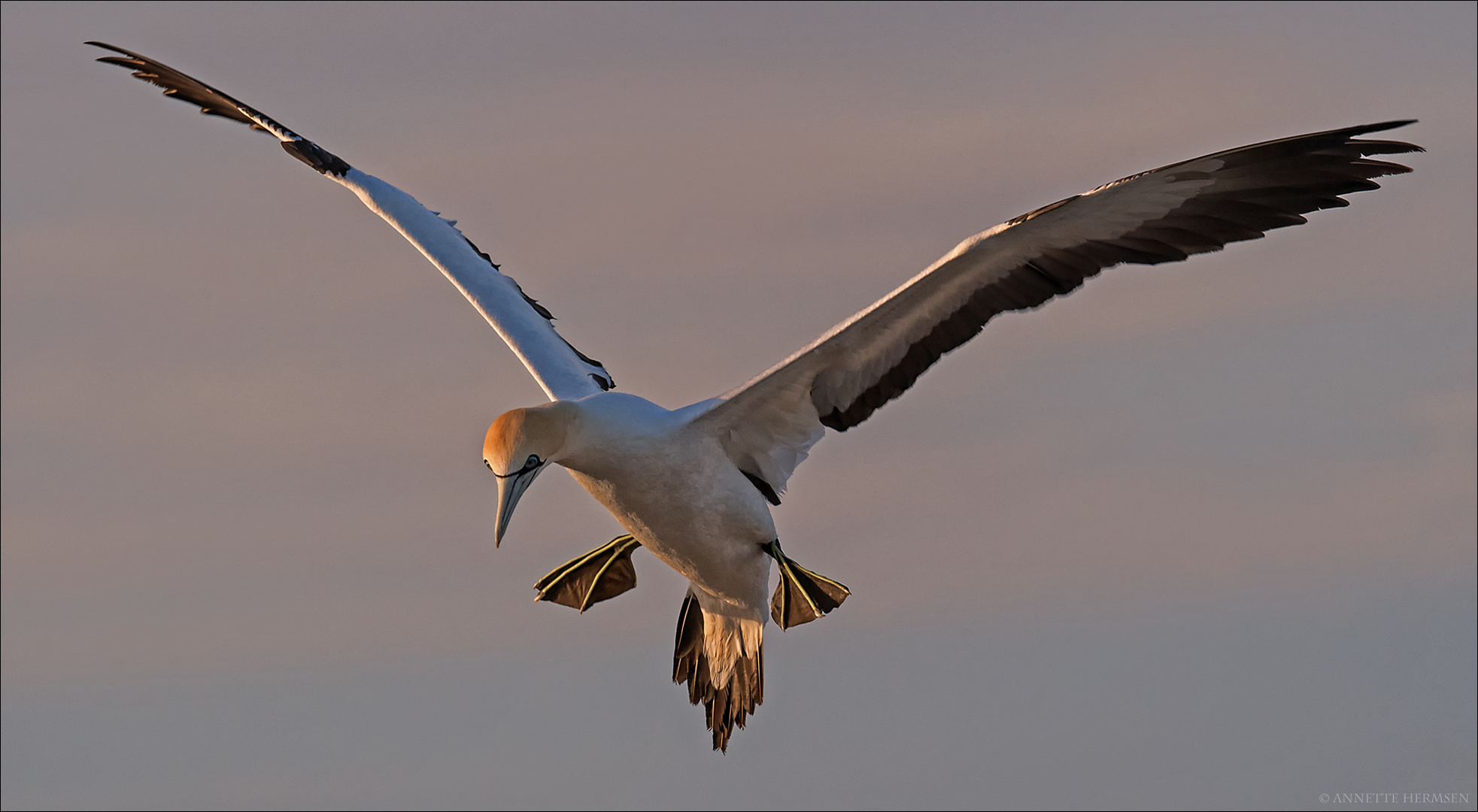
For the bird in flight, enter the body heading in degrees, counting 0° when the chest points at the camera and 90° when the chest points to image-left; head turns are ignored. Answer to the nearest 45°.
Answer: approximately 45°
